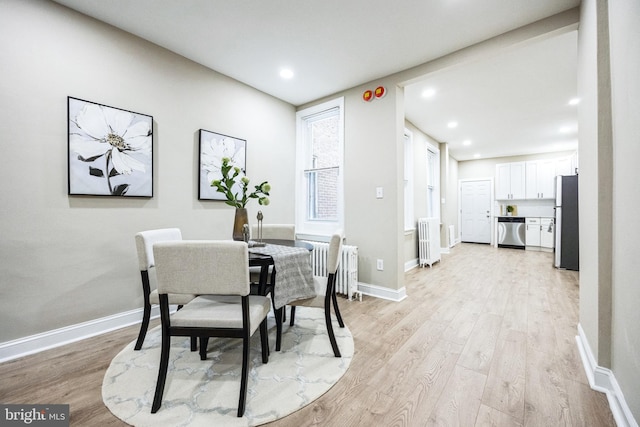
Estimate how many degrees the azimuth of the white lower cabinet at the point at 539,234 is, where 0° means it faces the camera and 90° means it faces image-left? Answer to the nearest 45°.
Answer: approximately 0°

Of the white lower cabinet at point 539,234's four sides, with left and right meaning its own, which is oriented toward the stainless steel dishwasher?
right

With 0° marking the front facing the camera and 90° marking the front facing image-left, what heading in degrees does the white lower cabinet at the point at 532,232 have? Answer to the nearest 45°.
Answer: approximately 0°

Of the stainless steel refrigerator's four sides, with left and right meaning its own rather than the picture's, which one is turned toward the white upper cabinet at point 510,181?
right
